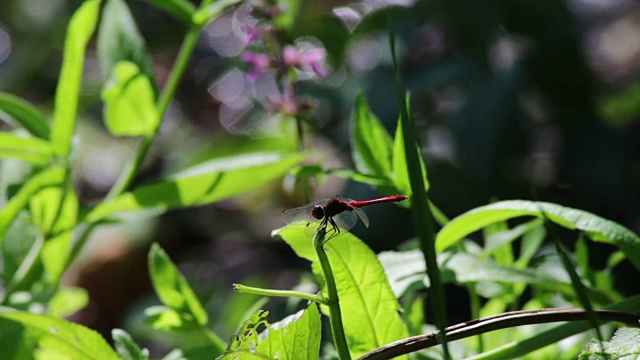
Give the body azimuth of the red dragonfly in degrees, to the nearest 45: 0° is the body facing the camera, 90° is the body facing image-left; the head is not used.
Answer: approximately 45°
